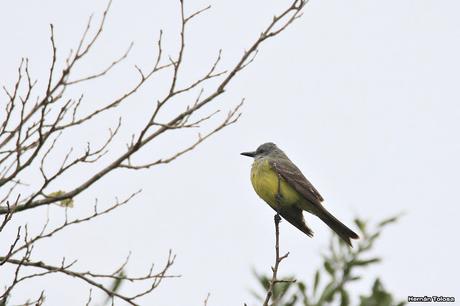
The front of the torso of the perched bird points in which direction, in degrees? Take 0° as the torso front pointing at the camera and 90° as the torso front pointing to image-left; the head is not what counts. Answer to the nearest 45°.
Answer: approximately 90°
